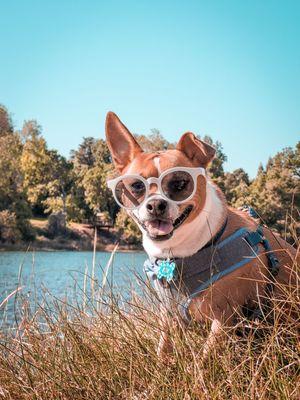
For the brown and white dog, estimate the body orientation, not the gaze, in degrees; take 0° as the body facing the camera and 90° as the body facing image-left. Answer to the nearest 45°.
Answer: approximately 45°
